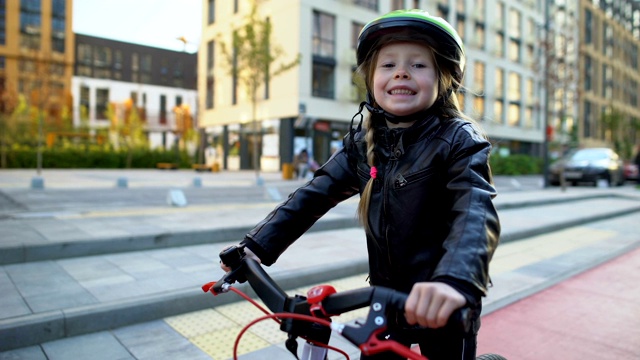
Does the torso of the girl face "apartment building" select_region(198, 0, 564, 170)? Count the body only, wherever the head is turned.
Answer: no

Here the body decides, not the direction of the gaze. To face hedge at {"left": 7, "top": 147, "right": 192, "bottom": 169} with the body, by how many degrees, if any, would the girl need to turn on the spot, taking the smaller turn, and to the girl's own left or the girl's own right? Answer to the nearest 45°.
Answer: approximately 90° to the girl's own right

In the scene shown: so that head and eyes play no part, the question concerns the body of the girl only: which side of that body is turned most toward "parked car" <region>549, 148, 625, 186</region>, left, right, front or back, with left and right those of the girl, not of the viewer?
back

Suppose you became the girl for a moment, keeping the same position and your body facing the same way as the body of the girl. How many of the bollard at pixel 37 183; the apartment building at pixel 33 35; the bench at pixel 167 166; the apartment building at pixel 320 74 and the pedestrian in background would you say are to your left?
0

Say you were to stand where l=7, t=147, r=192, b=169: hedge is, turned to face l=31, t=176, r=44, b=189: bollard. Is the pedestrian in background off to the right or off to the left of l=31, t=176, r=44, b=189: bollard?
left

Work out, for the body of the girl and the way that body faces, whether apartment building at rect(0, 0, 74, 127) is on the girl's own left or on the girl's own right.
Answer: on the girl's own right

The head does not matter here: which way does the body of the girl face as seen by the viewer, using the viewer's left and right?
facing the viewer and to the left of the viewer

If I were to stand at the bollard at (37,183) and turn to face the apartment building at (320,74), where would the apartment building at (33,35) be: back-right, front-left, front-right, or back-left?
front-left

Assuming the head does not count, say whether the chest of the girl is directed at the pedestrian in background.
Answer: no

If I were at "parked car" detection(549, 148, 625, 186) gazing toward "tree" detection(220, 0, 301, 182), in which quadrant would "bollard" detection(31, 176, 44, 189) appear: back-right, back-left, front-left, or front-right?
front-left

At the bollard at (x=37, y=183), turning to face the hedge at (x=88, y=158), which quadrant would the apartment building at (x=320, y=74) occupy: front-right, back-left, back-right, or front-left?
front-right

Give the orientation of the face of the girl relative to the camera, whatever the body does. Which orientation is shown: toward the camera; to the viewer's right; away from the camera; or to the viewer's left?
toward the camera

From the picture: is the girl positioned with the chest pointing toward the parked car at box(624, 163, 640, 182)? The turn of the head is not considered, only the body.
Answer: no

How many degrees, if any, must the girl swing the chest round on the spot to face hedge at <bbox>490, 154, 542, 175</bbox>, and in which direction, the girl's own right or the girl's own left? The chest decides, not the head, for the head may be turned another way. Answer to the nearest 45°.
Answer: approximately 135° to the girl's own right

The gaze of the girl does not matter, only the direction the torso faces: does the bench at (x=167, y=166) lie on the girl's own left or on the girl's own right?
on the girl's own right

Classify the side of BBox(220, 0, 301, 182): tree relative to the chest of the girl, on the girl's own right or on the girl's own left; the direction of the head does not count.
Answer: on the girl's own right
